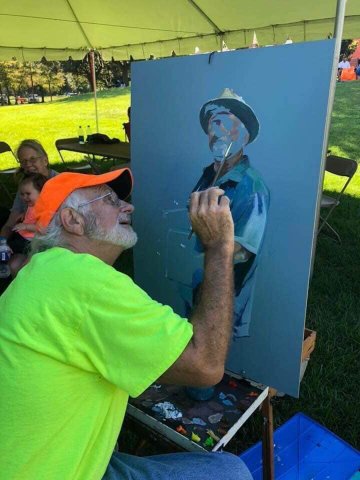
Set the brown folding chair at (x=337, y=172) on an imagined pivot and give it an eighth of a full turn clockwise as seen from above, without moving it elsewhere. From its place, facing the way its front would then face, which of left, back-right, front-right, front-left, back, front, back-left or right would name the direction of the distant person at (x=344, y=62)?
right

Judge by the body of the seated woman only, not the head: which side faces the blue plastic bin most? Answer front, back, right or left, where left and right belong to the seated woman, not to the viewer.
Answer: left

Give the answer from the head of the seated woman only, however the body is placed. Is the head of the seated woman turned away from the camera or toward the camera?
toward the camera

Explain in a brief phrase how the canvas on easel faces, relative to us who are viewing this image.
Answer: facing the viewer and to the left of the viewer

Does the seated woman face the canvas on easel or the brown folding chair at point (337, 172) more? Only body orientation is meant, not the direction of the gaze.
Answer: the canvas on easel

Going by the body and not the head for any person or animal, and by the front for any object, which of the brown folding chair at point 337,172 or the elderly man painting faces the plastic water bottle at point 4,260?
the brown folding chair

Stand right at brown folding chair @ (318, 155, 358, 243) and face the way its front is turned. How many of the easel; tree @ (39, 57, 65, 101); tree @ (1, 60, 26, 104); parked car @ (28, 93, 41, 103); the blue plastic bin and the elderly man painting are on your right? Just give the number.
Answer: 3

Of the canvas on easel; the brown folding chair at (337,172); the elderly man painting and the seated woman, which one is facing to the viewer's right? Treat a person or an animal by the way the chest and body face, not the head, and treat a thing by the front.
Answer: the elderly man painting

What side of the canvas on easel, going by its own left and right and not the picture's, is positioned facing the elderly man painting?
front

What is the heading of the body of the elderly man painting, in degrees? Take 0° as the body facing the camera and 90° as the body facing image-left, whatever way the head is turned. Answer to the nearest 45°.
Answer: approximately 270°

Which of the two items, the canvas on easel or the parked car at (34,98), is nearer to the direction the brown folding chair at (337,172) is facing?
the canvas on easel

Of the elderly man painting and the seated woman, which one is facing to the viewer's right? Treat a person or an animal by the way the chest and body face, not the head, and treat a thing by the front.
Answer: the elderly man painting

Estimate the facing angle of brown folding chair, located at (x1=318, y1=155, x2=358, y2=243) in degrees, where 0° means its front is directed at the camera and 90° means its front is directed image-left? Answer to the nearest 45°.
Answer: approximately 45°

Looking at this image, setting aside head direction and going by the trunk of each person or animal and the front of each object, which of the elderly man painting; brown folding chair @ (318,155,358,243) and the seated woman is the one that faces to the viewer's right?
the elderly man painting
